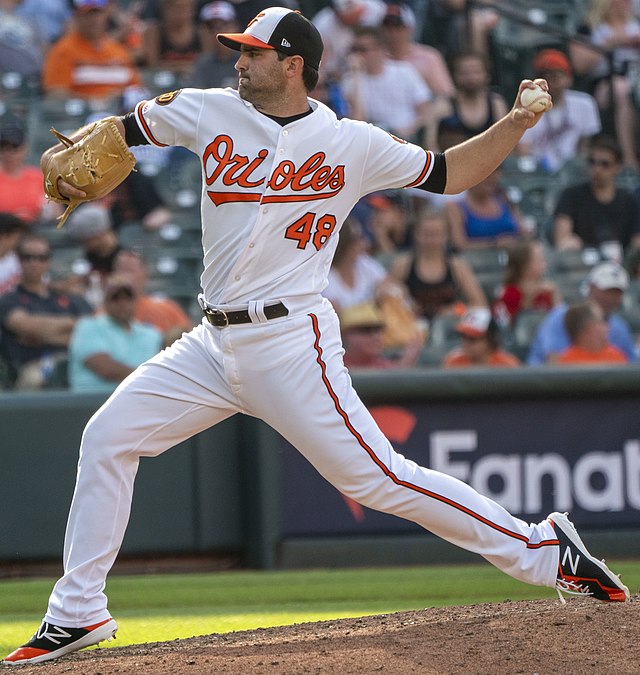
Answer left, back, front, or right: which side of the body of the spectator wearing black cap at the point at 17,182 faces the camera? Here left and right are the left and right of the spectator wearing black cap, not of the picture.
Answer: front

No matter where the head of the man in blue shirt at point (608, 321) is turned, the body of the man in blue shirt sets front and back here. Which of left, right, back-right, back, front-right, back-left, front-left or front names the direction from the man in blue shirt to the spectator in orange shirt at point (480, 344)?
front-right

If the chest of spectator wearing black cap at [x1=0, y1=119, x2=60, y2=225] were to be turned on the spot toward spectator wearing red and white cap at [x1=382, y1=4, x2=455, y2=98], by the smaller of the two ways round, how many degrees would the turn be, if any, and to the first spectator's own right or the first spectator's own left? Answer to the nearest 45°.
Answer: approximately 90° to the first spectator's own left

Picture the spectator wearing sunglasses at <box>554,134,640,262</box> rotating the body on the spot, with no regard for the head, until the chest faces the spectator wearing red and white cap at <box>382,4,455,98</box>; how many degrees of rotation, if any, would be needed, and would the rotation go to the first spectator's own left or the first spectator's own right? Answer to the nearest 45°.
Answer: approximately 90° to the first spectator's own right

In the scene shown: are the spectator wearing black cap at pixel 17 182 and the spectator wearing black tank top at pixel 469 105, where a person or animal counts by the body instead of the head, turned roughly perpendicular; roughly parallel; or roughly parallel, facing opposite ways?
roughly parallel

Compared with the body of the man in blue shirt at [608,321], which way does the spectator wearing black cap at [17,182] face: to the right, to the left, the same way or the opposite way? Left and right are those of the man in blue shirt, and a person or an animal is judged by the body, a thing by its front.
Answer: the same way

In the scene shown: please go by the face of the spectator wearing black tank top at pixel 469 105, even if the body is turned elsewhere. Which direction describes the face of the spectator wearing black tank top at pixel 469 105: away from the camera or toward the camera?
toward the camera

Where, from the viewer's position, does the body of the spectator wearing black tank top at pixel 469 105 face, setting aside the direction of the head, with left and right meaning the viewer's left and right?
facing the viewer

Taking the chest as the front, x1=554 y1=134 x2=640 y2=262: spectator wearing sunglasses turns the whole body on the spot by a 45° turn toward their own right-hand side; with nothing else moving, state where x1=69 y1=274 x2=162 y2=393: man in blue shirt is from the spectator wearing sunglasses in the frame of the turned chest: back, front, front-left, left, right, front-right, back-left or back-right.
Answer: front

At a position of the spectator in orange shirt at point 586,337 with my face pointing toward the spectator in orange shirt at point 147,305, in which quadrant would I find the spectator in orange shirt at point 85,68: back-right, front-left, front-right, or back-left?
front-right

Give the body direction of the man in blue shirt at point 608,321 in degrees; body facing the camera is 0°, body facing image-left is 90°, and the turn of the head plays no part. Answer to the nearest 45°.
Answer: approximately 0°

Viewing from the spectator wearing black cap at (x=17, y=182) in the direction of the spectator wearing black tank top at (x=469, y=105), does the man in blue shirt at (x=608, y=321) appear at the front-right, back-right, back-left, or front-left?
front-right

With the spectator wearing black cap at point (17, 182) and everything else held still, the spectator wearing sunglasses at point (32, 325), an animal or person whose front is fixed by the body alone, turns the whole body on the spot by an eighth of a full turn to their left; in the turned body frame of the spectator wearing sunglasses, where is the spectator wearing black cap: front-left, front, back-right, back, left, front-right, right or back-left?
back-left

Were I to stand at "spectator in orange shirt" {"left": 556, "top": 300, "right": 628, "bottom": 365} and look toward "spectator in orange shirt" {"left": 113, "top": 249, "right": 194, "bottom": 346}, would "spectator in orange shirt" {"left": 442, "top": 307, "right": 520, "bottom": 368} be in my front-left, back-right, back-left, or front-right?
front-left

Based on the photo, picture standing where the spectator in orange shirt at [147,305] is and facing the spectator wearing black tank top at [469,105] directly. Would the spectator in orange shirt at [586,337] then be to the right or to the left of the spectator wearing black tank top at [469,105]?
right

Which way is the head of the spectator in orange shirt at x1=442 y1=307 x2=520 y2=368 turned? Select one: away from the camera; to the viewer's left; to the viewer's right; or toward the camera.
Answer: toward the camera

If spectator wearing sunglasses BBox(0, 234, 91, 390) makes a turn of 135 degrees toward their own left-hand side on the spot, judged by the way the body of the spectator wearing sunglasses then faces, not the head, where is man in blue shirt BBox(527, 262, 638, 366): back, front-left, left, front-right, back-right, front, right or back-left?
front-right

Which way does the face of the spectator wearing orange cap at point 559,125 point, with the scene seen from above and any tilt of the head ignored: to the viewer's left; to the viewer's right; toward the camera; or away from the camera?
toward the camera
